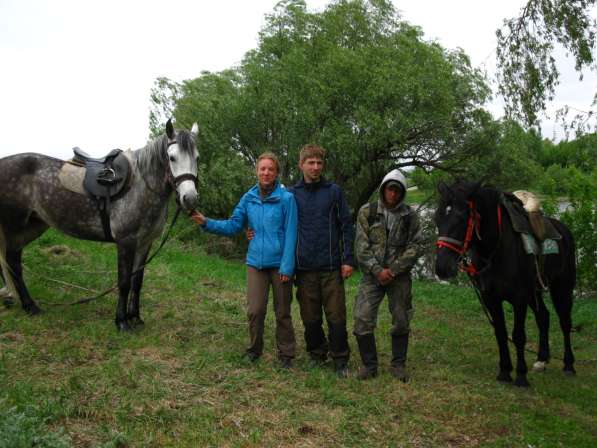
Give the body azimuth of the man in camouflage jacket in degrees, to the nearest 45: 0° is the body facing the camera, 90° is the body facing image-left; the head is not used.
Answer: approximately 0°

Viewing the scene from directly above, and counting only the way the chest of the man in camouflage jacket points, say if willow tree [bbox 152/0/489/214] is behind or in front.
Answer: behind

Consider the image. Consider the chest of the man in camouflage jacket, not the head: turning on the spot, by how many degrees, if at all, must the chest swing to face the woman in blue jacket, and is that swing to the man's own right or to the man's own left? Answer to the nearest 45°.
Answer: approximately 90° to the man's own right

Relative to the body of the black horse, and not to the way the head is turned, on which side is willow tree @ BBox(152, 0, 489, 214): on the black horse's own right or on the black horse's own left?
on the black horse's own right

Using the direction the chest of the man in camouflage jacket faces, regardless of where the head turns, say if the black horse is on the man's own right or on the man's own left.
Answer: on the man's own left
